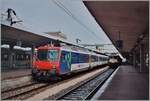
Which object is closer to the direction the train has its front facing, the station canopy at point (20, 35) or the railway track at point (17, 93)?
the railway track

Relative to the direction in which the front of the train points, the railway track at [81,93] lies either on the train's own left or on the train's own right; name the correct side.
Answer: on the train's own left

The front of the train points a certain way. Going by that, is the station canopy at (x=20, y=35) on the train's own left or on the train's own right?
on the train's own right

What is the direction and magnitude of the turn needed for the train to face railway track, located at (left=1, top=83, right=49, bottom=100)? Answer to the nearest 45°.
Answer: approximately 45° to its left

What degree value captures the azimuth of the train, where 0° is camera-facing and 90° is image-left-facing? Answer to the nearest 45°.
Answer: approximately 45°
